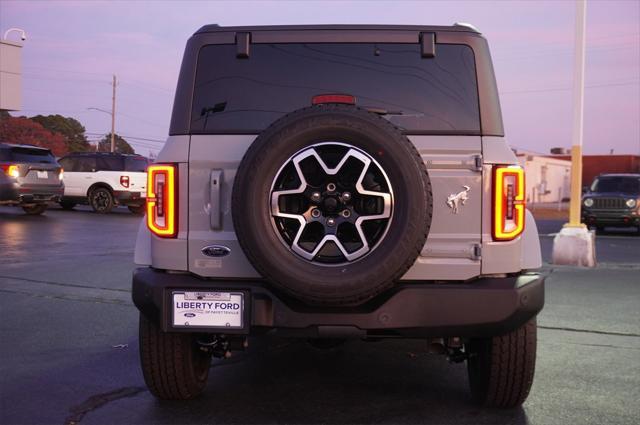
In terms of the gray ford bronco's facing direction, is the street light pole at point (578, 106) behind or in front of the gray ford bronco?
in front

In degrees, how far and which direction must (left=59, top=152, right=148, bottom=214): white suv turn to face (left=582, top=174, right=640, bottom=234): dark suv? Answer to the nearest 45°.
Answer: approximately 180°

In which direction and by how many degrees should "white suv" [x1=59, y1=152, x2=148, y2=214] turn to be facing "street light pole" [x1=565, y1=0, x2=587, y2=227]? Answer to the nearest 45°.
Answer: approximately 180°

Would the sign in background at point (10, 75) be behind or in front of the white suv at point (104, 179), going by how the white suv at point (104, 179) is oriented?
in front

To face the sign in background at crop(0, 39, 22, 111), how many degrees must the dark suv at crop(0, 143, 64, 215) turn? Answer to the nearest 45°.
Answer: approximately 45° to its right

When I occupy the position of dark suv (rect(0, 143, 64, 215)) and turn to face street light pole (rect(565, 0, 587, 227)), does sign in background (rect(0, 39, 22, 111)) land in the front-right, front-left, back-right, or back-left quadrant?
back-left

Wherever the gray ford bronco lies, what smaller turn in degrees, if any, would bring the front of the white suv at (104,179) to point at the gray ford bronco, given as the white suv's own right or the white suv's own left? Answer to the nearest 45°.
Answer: approximately 135° to the white suv's own left

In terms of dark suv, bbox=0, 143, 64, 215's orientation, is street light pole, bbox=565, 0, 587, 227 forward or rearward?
rearward

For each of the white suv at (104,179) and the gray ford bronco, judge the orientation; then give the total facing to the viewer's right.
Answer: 0

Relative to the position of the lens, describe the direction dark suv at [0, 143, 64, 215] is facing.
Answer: facing away from the viewer and to the left of the viewer

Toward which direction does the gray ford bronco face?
away from the camera

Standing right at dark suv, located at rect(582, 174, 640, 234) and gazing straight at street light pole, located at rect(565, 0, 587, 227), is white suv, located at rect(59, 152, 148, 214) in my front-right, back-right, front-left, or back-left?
front-right

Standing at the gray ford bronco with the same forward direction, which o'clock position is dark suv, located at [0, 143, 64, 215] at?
The dark suv is roughly at 11 o'clock from the gray ford bronco.
